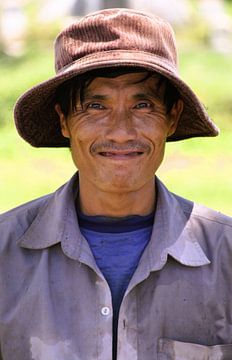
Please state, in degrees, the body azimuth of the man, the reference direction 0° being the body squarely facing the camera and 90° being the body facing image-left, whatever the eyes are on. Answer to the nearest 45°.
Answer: approximately 0°
